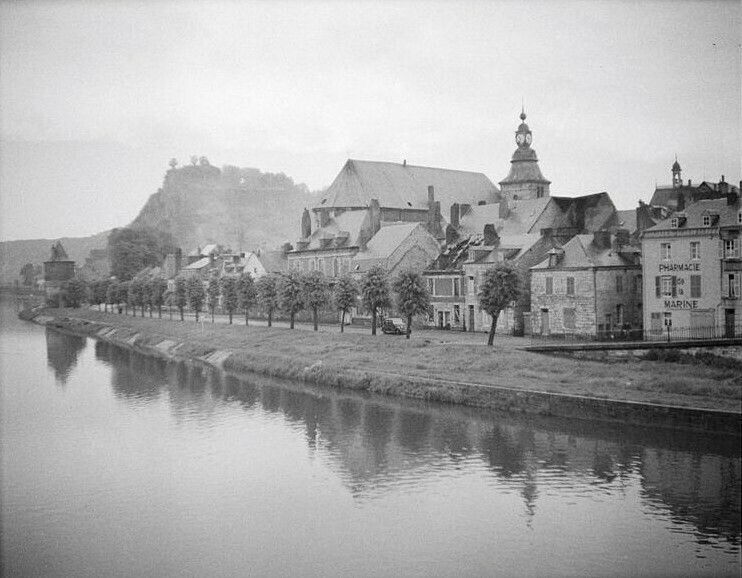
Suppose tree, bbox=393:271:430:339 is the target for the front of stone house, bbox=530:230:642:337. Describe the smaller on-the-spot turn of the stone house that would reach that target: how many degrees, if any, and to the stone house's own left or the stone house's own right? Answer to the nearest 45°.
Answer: approximately 45° to the stone house's own right

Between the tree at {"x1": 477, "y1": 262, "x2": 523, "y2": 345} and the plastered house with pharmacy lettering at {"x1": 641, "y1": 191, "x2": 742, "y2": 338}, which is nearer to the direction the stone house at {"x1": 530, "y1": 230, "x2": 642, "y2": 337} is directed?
the tree

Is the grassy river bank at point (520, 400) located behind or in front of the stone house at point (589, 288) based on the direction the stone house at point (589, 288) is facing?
in front

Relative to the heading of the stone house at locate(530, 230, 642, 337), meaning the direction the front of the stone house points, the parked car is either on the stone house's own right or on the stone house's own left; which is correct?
on the stone house's own right

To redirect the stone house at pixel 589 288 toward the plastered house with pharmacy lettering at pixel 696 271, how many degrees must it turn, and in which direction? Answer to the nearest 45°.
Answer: approximately 90° to its left

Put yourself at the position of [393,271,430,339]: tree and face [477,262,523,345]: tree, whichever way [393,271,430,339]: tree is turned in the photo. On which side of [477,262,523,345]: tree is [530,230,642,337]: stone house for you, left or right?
left

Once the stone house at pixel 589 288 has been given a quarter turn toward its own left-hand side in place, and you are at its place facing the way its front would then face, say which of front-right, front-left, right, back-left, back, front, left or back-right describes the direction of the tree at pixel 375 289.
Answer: back-right

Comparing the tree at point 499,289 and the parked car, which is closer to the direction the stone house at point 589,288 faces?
the tree

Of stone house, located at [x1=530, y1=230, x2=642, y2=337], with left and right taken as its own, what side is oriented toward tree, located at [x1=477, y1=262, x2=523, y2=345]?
front

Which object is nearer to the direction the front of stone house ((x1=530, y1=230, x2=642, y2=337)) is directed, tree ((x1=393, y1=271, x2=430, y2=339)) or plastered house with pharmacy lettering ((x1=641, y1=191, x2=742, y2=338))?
the tree

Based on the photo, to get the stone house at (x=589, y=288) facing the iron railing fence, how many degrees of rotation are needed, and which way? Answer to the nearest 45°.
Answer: approximately 90° to its left
